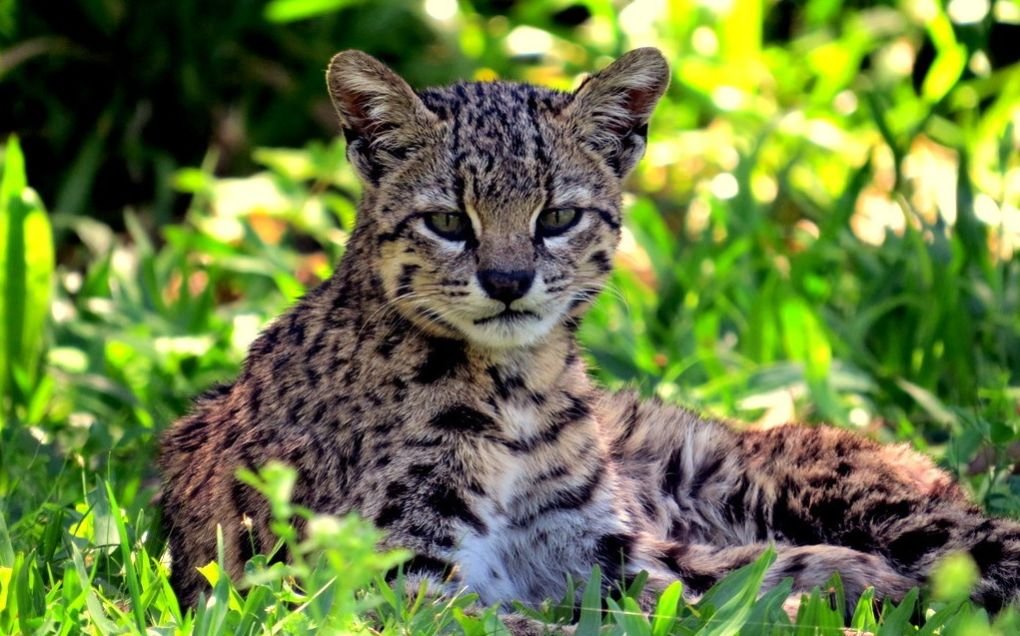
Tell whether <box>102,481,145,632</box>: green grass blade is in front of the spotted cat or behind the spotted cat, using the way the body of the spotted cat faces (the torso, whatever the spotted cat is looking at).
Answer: in front

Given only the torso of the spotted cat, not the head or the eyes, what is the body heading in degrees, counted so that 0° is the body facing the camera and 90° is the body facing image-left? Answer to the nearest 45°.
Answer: approximately 45°

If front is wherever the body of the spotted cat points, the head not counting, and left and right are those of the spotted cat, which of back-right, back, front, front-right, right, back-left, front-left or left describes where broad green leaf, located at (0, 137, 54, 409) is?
right

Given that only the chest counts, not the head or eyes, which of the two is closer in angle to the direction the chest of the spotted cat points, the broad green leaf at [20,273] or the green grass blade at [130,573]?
the green grass blade
